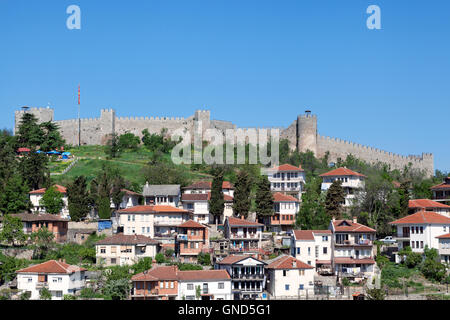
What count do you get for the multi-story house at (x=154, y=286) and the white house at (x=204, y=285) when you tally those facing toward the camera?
2

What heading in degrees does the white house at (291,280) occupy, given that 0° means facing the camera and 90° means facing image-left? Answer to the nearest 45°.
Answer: approximately 0°

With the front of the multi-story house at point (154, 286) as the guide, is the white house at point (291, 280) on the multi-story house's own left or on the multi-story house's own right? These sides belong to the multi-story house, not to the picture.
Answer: on the multi-story house's own left

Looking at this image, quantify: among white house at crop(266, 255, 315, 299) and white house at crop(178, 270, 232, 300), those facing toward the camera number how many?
2

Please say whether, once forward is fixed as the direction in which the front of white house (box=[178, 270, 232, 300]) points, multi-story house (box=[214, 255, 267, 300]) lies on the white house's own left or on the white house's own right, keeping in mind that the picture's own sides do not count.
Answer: on the white house's own left

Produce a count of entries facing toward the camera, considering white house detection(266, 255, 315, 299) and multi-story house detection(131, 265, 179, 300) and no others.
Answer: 2

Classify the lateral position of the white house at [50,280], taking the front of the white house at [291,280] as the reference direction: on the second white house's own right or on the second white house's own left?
on the second white house's own right

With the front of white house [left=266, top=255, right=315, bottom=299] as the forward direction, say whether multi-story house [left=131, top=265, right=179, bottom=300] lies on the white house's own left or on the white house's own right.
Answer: on the white house's own right
